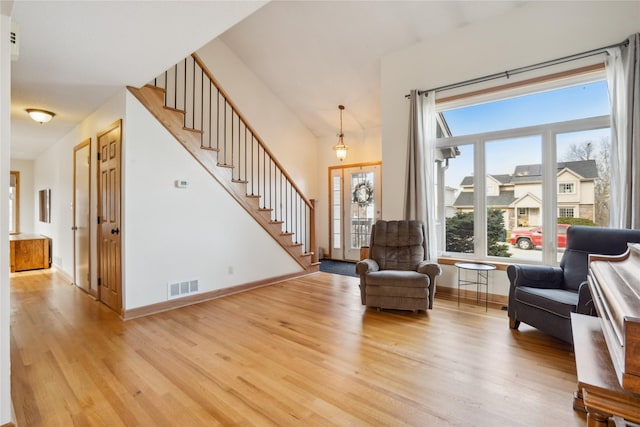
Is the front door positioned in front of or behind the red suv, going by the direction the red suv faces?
in front

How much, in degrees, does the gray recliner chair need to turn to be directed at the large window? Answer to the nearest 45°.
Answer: approximately 90° to its left

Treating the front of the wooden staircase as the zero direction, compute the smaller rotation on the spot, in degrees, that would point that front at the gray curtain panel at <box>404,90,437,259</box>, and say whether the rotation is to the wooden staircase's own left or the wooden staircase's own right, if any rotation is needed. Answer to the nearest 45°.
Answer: approximately 45° to the wooden staircase's own right

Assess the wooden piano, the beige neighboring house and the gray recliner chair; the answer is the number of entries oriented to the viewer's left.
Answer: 1

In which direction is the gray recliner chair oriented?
toward the camera

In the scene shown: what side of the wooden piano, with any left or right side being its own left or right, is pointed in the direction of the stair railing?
front

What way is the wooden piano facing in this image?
to the viewer's left

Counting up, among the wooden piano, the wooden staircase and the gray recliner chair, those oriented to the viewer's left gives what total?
1

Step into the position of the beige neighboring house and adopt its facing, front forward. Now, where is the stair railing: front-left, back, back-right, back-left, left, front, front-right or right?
front

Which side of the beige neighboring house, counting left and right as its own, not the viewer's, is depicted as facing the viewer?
front

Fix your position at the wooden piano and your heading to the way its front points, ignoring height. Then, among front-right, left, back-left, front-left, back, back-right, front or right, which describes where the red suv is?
right

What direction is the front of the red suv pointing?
to the viewer's left

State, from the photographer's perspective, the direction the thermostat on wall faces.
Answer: facing the viewer and to the right of the viewer

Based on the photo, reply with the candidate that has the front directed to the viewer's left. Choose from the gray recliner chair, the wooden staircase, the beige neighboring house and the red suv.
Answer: the red suv

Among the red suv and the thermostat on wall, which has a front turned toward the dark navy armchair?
the thermostat on wall

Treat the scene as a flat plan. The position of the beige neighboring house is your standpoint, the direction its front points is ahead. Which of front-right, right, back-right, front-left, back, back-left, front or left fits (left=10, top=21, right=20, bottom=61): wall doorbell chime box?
front-right

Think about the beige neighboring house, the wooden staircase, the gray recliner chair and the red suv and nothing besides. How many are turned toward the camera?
2

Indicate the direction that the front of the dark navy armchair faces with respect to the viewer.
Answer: facing the viewer and to the left of the viewer
